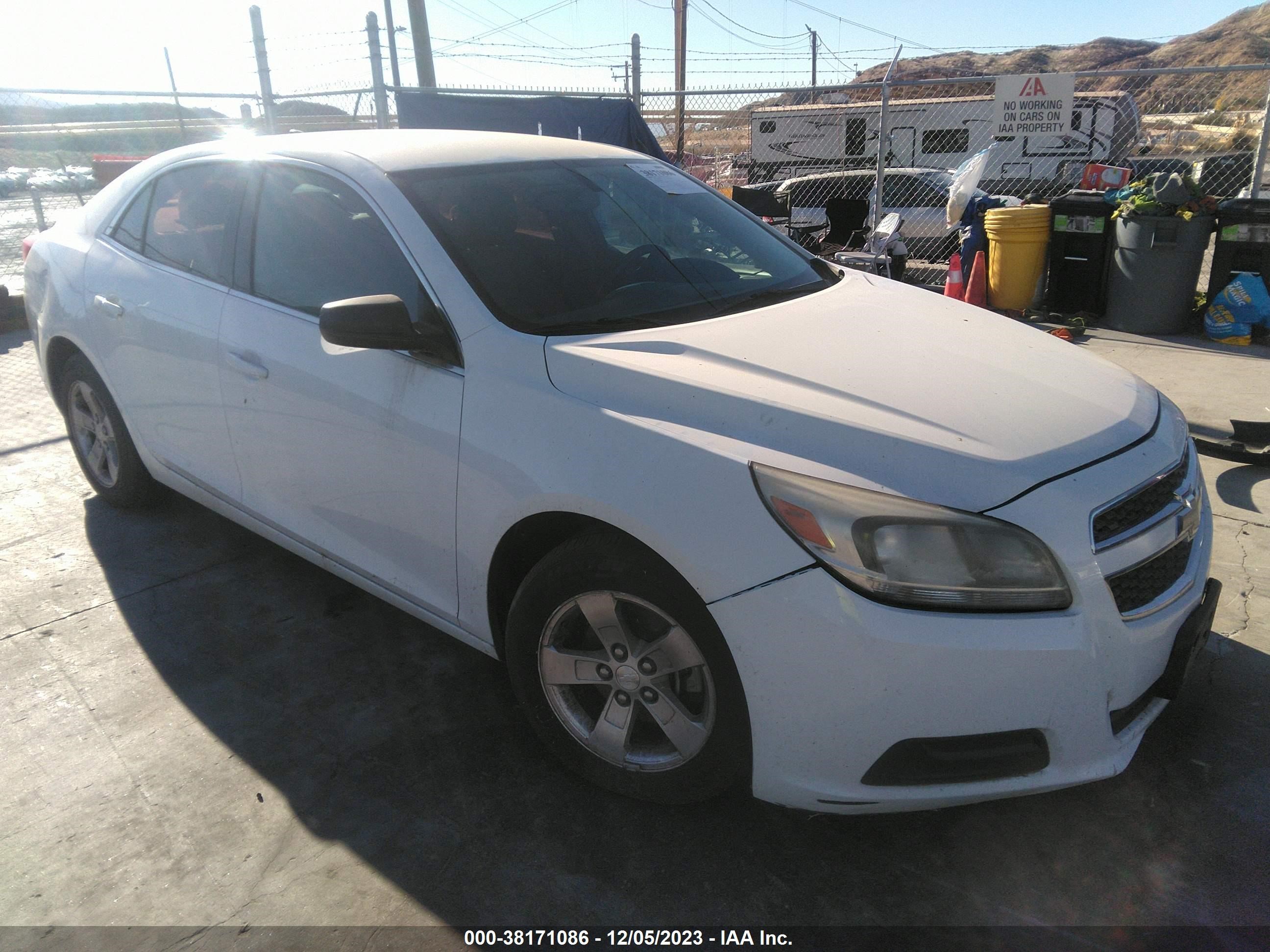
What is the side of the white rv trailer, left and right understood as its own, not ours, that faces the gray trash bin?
right

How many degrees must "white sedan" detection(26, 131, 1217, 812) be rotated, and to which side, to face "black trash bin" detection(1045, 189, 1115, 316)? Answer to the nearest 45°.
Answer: approximately 90° to its left

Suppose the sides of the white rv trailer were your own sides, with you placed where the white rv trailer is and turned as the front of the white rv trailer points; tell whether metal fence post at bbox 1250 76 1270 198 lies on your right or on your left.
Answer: on your right

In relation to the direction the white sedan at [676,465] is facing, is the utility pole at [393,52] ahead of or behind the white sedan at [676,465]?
behind

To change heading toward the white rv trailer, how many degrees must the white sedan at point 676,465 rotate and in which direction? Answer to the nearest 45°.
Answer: approximately 135° to its left

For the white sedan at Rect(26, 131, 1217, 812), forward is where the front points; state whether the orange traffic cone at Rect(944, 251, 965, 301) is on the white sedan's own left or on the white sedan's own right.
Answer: on the white sedan's own left

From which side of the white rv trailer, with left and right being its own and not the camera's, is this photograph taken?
right

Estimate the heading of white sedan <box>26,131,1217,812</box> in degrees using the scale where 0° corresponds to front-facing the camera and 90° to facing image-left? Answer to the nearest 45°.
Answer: approximately 315°

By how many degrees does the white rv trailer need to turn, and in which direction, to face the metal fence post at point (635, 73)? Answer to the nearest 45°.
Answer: approximately 135° to its right

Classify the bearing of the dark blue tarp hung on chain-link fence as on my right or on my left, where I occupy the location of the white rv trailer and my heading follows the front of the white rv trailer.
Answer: on my right

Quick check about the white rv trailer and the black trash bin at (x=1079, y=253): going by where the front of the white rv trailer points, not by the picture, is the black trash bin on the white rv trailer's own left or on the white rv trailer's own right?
on the white rv trailer's own right
